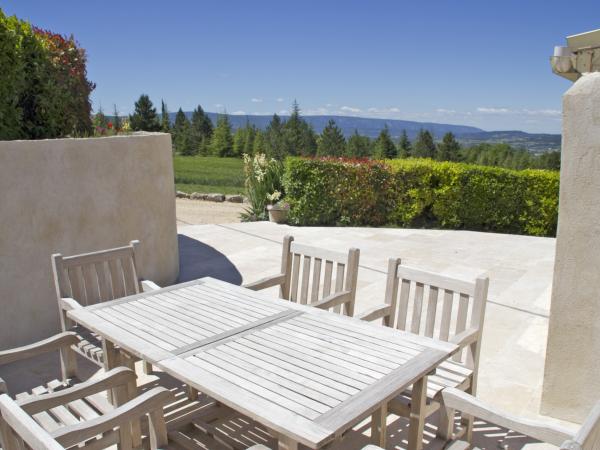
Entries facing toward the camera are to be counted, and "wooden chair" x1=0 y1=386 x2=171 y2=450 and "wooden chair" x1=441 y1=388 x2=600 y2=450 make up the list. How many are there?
0

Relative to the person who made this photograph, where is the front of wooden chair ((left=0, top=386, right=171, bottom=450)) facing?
facing away from the viewer and to the right of the viewer

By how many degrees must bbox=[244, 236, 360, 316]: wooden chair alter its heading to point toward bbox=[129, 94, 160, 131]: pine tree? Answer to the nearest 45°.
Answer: approximately 135° to its right

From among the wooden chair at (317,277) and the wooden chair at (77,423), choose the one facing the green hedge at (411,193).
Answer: the wooden chair at (77,423)

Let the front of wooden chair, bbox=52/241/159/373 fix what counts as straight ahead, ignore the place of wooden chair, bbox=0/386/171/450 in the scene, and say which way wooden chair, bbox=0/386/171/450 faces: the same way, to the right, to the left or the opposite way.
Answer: to the left

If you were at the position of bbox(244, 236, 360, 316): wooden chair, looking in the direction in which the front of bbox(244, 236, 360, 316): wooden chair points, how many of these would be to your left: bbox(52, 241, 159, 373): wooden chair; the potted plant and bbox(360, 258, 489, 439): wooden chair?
1

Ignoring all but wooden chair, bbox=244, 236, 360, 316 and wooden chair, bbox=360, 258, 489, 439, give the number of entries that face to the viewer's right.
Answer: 0

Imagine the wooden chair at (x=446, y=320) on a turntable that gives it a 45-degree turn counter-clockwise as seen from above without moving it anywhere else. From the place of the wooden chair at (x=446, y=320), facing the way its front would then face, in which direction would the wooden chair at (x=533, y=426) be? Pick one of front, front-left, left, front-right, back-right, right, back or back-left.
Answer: front

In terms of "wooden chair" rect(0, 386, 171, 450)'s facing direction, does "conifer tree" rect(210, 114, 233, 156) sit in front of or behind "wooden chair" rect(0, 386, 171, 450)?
in front

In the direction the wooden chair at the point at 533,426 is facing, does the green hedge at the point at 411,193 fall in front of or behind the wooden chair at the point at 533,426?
in front

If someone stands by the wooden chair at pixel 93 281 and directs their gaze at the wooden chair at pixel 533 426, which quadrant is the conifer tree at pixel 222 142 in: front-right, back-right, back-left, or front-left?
back-left

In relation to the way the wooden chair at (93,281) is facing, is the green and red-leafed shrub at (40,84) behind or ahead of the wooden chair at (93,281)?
behind

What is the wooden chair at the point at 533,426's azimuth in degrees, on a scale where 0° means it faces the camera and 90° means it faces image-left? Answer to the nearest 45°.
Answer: approximately 135°

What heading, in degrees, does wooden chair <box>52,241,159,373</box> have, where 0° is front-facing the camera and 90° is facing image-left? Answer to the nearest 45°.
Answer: approximately 315°

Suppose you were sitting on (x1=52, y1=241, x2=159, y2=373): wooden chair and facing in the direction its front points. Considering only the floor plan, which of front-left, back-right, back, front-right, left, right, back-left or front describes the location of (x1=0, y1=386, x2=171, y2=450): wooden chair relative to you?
front-right

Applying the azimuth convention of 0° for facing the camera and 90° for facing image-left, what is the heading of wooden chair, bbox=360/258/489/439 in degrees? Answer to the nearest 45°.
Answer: approximately 45°

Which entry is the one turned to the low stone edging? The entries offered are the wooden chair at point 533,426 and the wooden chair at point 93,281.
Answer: the wooden chair at point 533,426

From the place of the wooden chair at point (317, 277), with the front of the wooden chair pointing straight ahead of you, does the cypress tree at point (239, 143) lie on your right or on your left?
on your right

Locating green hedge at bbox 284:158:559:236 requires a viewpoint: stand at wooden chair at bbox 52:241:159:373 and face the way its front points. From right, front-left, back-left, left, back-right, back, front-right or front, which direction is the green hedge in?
left
